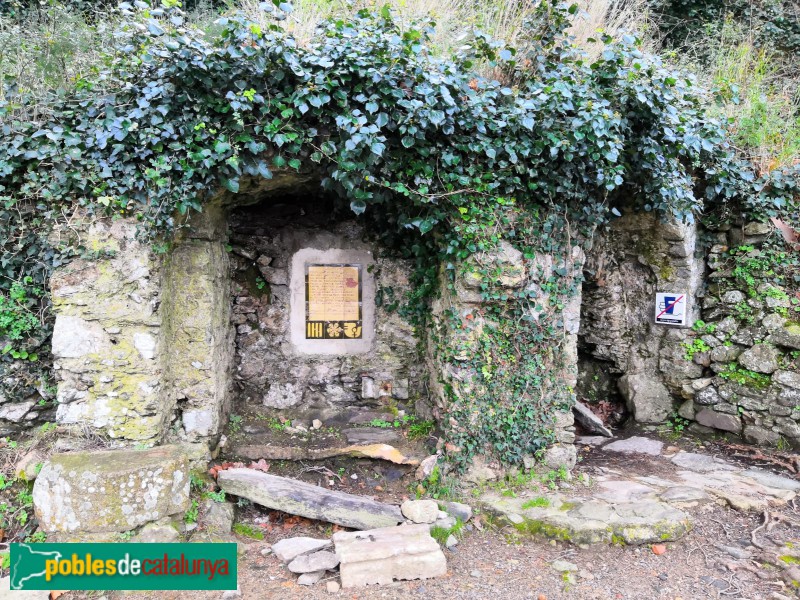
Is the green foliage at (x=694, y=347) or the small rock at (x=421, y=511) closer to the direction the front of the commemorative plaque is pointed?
the small rock

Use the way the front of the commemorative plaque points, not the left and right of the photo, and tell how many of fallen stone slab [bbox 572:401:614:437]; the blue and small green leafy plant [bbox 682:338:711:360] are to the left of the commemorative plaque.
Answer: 3

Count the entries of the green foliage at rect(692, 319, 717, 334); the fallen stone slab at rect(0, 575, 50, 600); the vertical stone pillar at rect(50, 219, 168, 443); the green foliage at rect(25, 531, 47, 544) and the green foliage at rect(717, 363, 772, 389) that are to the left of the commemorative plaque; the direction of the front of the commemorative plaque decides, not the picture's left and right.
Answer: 2

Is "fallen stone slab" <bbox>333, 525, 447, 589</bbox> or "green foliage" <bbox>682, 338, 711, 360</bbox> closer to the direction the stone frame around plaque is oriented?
the fallen stone slab

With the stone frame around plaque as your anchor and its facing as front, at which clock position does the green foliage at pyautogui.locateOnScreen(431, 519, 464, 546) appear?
The green foliage is roughly at 11 o'clock from the stone frame around plaque.

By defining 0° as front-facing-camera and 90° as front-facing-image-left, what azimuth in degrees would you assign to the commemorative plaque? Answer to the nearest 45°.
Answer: approximately 0°

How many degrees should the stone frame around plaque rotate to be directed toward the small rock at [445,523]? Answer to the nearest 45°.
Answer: approximately 45° to its left

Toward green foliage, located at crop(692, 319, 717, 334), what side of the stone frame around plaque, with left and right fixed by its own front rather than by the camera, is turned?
left

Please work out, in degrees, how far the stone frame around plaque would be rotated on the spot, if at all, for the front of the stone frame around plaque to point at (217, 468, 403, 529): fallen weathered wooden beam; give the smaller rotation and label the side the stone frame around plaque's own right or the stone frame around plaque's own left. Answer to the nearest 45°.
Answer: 0° — it already faces it

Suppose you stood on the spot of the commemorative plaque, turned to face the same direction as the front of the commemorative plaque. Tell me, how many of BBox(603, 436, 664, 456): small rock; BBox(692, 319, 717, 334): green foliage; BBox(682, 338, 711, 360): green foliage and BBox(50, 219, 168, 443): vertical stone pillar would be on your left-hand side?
3
